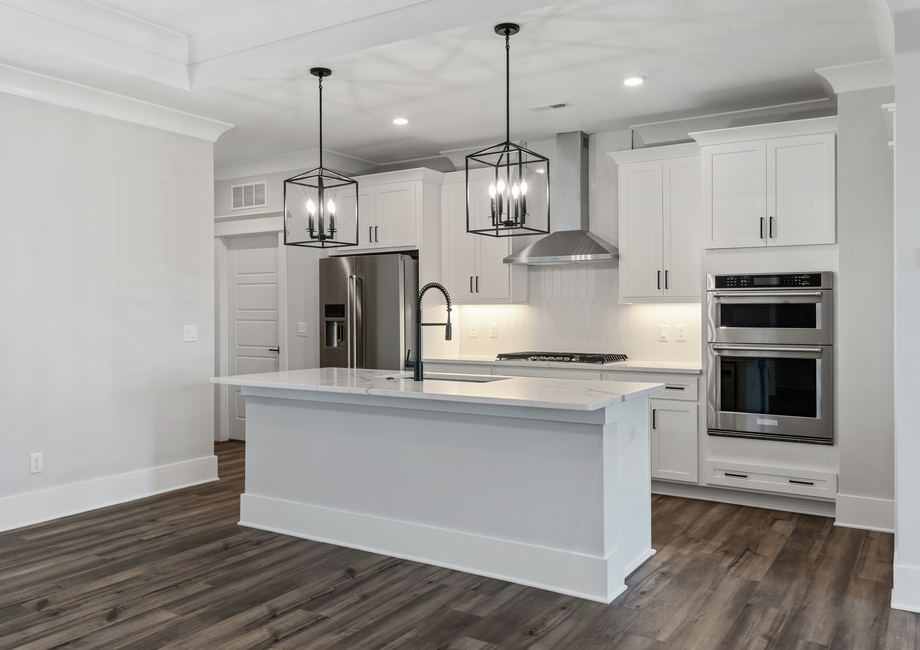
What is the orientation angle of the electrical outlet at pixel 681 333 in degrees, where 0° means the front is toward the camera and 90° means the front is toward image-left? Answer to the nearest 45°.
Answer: approximately 0°

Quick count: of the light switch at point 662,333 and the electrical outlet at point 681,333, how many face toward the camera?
2

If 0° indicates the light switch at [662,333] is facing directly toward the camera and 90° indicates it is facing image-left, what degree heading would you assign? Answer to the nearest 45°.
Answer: approximately 0°

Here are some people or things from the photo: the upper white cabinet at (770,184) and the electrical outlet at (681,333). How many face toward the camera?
2

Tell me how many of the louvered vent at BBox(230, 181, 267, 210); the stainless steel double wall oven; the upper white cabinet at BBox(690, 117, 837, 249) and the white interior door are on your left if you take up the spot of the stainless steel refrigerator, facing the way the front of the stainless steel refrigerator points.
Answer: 2

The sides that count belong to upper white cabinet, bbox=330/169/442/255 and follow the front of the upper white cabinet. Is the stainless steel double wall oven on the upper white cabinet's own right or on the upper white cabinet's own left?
on the upper white cabinet's own left

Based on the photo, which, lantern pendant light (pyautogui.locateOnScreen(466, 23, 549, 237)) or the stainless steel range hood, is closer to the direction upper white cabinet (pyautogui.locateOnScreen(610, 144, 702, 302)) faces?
the lantern pendant light

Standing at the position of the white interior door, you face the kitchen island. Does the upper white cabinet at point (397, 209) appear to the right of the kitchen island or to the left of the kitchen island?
left

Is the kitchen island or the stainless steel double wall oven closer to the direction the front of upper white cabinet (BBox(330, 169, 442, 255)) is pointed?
the kitchen island

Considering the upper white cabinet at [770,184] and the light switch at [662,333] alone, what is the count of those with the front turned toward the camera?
2

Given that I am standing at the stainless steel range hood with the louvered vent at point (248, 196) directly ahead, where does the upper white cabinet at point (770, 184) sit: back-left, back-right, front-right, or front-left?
back-left
